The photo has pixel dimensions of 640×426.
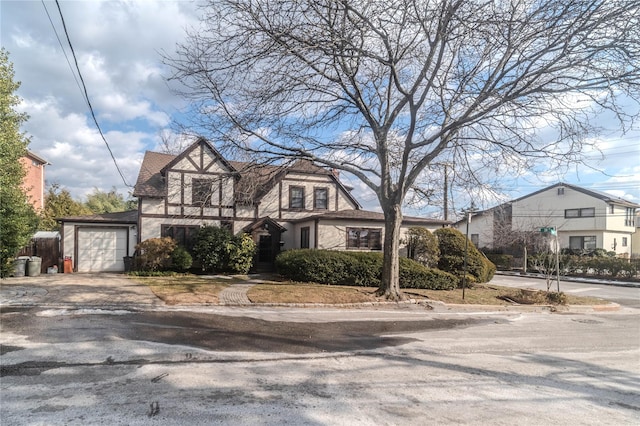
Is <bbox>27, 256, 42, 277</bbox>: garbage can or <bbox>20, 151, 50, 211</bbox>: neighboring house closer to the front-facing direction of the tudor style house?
the garbage can

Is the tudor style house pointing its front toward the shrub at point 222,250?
yes

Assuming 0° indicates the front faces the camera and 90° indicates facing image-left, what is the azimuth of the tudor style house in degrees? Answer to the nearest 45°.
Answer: approximately 0°

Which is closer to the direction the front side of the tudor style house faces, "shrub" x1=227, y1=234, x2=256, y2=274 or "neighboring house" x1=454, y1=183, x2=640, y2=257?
the shrub
